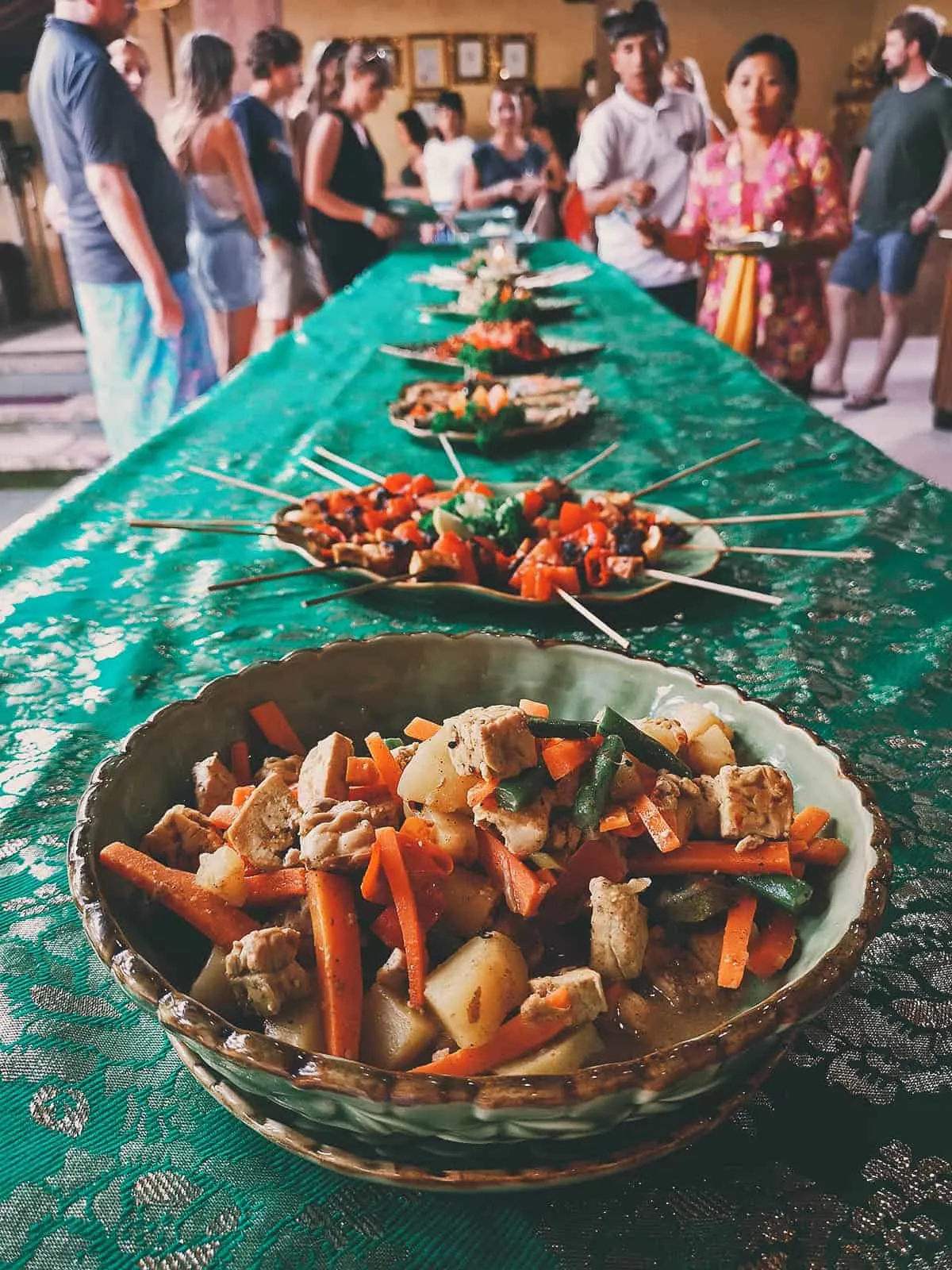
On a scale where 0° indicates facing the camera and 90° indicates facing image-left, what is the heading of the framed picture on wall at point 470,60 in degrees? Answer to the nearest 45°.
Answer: approximately 0°

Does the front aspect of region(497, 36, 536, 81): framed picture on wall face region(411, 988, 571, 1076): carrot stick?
yes

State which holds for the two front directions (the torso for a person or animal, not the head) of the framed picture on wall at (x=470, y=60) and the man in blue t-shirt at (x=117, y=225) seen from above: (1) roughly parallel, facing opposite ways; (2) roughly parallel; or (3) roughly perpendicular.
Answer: roughly perpendicular

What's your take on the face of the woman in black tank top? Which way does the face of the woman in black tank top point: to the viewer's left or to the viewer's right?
to the viewer's right

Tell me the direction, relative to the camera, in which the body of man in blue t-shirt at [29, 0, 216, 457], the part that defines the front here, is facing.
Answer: to the viewer's right

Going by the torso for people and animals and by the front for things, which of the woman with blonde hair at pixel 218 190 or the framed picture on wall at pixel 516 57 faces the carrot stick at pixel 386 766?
the framed picture on wall

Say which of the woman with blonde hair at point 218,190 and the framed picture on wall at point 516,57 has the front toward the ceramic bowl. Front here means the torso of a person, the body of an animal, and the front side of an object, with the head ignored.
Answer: the framed picture on wall

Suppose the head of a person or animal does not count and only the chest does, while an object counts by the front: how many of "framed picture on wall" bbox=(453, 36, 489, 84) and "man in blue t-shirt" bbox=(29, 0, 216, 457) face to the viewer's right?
1

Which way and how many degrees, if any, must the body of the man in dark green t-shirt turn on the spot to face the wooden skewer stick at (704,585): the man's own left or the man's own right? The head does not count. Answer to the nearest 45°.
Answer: approximately 45° to the man's own left

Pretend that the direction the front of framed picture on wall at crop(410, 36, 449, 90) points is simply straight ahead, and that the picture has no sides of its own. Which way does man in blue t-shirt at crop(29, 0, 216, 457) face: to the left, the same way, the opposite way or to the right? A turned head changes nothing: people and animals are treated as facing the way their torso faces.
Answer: to the left

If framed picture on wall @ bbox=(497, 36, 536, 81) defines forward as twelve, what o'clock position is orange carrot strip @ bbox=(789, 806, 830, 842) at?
The orange carrot strip is roughly at 12 o'clock from the framed picture on wall.

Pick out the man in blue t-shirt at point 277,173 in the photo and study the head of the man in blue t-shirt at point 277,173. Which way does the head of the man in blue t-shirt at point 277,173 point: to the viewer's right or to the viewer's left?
to the viewer's right

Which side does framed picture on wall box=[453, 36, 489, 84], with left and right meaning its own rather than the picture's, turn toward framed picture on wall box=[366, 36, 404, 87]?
right

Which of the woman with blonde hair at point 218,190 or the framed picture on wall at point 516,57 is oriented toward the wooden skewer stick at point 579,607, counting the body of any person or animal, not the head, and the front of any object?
the framed picture on wall
